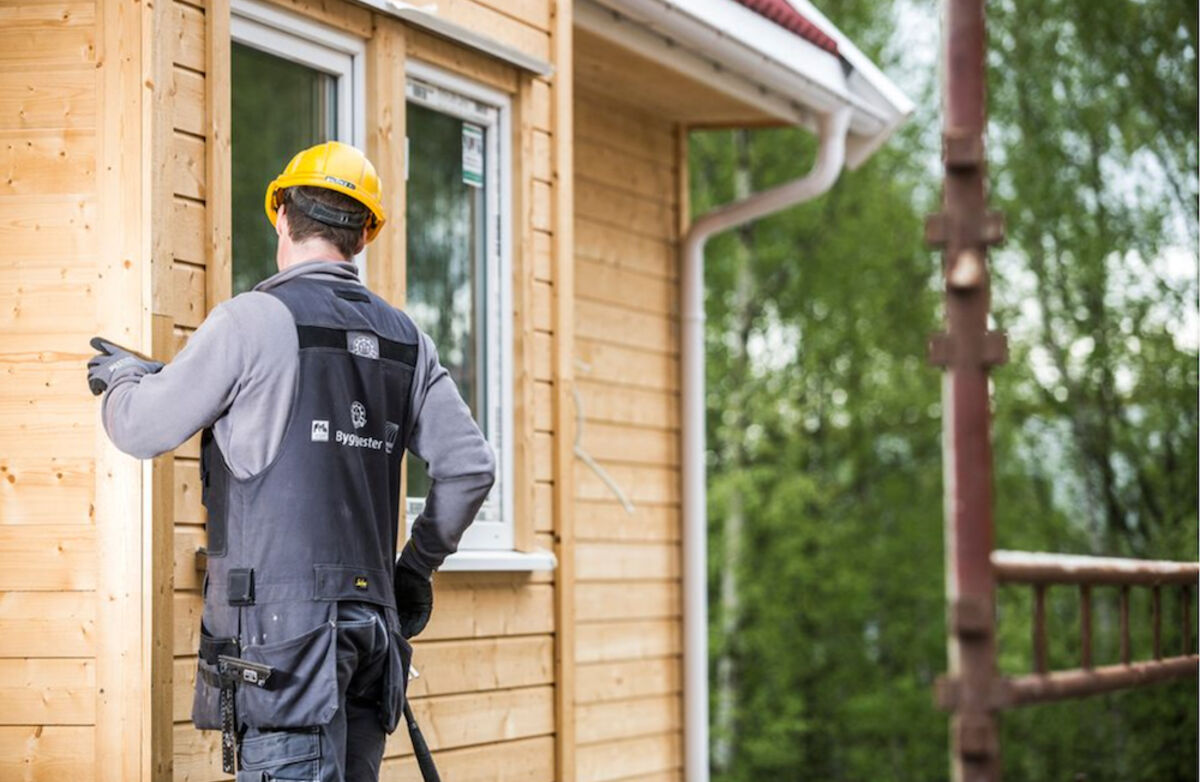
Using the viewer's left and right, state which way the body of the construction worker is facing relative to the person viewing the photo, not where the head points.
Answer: facing away from the viewer and to the left of the viewer

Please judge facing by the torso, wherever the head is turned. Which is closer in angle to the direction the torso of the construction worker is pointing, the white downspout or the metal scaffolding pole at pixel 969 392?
the white downspout

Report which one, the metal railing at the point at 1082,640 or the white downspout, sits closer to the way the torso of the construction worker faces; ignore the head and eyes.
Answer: the white downspout

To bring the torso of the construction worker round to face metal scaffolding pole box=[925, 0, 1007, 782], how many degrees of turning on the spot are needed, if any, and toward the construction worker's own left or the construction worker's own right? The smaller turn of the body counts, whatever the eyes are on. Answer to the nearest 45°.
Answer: approximately 180°
